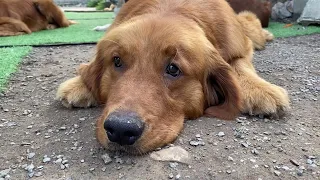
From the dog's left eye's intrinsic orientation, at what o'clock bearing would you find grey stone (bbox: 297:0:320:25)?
The grey stone is roughly at 7 o'clock from the dog's left eye.

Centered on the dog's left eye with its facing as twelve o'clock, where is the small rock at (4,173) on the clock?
The small rock is roughly at 2 o'clock from the dog's left eye.

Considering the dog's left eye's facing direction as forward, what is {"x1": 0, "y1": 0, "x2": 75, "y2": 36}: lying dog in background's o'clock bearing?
The lying dog in background is roughly at 5 o'clock from the dog's left eye.

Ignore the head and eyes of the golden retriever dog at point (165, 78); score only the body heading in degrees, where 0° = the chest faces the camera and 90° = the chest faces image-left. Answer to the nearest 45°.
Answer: approximately 0°

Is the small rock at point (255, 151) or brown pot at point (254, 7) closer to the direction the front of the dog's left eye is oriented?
the small rock

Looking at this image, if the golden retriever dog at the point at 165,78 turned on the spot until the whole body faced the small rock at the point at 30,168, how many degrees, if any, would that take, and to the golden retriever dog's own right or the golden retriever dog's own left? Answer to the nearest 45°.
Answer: approximately 45° to the golden retriever dog's own right
